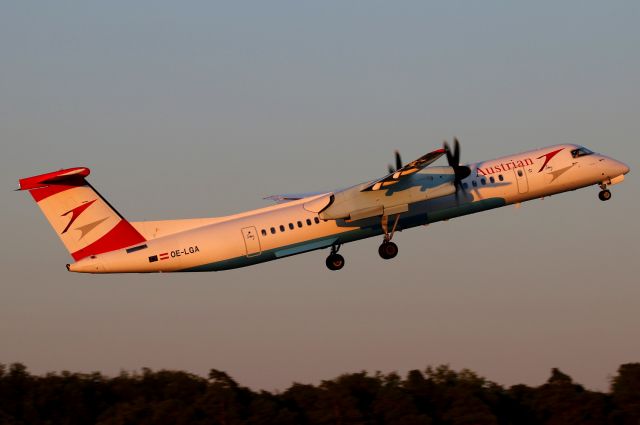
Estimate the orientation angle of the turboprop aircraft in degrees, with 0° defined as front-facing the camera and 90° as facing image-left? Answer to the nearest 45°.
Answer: approximately 270°
